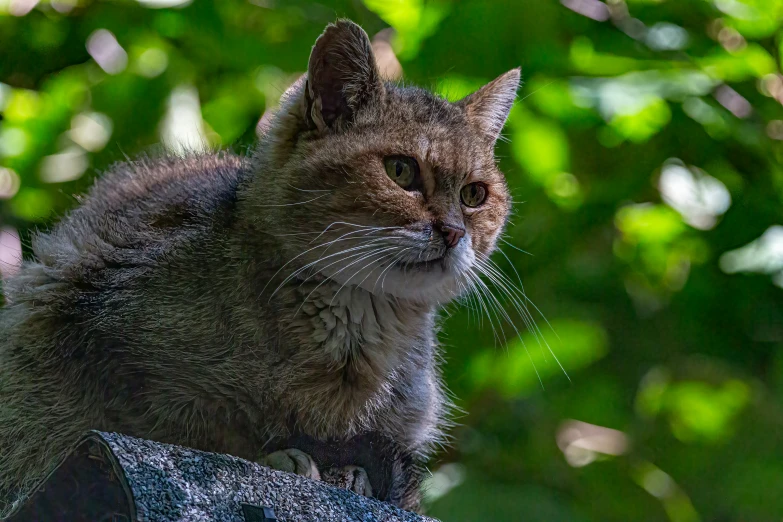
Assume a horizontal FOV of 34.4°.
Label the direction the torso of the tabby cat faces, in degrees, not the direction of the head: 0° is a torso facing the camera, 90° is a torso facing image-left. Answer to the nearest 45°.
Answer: approximately 315°
